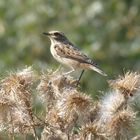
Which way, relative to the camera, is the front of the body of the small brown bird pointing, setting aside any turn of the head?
to the viewer's left
